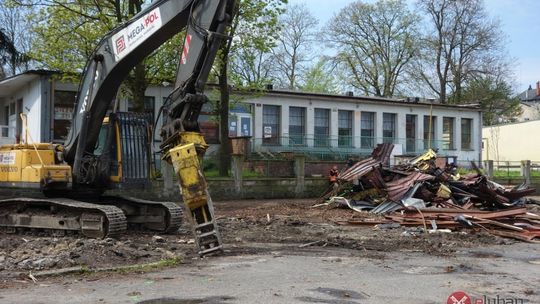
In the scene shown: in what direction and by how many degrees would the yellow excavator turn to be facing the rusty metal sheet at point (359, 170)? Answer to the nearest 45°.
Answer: approximately 90° to its left

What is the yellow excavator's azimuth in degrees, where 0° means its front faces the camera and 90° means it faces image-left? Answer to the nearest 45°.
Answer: approximately 315°

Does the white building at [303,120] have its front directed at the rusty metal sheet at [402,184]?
yes

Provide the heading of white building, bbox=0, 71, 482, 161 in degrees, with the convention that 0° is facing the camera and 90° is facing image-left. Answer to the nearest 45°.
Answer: approximately 0°

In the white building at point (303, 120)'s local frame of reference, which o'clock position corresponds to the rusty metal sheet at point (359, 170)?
The rusty metal sheet is roughly at 12 o'clock from the white building.

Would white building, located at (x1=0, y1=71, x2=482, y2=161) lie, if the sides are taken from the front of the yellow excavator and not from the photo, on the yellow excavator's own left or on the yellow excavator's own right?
on the yellow excavator's own left
